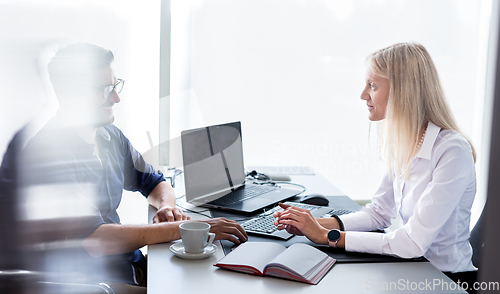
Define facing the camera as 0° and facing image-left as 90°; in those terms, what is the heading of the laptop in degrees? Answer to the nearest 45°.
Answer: approximately 315°

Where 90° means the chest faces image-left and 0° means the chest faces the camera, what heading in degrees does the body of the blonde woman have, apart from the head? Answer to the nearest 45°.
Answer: approximately 90°

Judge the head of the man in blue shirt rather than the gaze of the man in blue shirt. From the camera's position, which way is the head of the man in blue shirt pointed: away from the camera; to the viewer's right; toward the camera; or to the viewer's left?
to the viewer's right

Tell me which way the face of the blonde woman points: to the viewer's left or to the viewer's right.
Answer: to the viewer's left

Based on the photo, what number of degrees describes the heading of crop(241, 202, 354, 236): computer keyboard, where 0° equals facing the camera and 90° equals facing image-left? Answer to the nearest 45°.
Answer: approximately 315°
